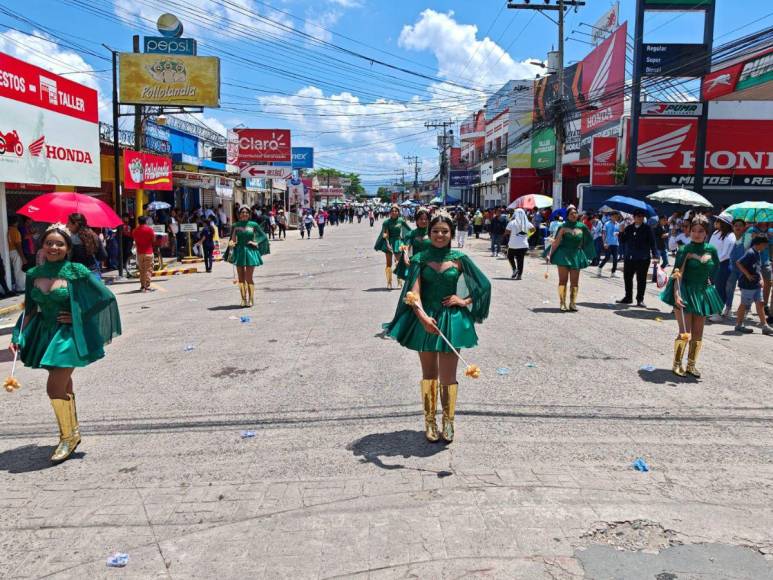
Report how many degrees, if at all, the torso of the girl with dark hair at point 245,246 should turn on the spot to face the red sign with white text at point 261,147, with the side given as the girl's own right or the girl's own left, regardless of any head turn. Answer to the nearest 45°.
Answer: approximately 180°

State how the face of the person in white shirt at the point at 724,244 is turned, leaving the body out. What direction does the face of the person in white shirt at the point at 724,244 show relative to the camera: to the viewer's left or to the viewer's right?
to the viewer's left

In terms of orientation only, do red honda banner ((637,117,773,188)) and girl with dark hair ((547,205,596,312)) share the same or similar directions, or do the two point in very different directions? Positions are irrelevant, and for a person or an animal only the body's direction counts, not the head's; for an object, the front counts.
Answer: same or similar directions

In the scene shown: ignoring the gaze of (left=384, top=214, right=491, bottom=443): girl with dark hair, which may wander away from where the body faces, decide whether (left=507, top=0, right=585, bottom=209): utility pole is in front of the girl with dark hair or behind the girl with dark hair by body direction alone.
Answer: behind

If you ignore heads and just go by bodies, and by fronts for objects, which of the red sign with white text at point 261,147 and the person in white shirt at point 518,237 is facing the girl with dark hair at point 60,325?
the red sign with white text

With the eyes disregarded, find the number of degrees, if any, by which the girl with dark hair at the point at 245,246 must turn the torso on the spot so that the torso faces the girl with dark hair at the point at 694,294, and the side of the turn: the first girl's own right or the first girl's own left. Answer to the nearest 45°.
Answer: approximately 45° to the first girl's own left

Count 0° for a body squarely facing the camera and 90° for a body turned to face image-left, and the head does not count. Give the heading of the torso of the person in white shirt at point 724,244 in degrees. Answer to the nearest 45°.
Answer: approximately 90°

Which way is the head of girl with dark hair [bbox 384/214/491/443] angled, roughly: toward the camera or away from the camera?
toward the camera

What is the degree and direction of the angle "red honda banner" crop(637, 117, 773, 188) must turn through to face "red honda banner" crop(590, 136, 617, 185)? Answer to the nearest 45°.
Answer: approximately 90° to its right

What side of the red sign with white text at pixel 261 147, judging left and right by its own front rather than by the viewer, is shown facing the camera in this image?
front

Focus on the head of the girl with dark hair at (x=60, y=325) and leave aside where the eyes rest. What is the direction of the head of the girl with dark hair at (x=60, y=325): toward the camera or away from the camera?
toward the camera

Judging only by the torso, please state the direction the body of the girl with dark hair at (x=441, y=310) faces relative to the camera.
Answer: toward the camera

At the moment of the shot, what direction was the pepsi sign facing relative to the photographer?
facing the viewer

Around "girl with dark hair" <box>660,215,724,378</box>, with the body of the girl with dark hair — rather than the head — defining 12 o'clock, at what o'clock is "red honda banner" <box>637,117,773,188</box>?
The red honda banner is roughly at 6 o'clock from the girl with dark hair.

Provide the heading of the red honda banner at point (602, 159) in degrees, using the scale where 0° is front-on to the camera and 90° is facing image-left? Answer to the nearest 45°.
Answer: approximately 0°

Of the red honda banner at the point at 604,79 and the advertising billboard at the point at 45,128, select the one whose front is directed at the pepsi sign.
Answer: the red honda banner
